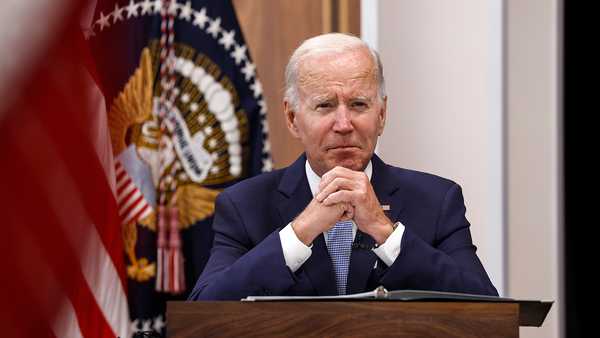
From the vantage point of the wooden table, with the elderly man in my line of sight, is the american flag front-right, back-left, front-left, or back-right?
back-left

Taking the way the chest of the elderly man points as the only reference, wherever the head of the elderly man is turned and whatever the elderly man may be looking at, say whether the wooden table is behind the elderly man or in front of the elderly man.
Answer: in front

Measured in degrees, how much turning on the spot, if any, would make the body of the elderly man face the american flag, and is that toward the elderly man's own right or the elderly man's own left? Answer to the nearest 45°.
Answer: approximately 90° to the elderly man's own right

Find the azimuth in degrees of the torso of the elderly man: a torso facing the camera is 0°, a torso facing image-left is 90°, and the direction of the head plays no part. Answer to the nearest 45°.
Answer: approximately 0°

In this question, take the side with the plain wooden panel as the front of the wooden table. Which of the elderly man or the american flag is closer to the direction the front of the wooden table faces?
the american flag

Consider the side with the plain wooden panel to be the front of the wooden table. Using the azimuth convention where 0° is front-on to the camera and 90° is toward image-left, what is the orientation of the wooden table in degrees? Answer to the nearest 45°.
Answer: approximately 0°
